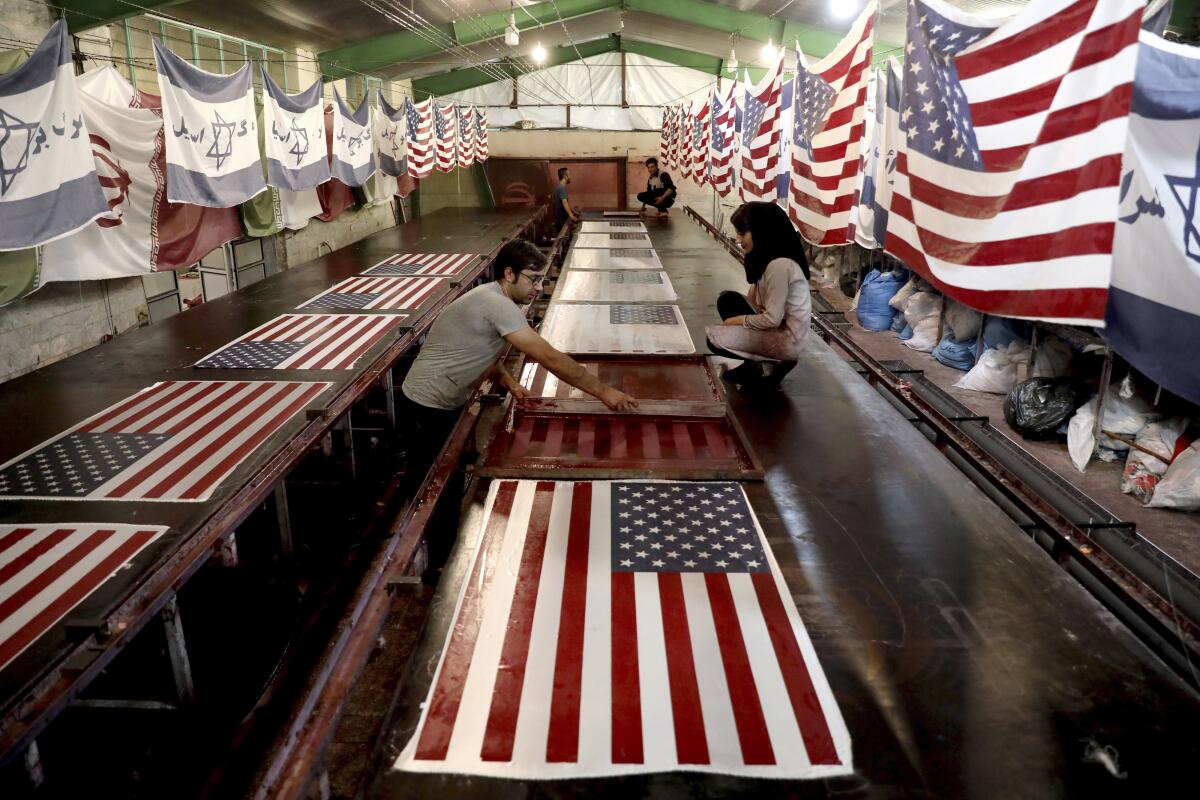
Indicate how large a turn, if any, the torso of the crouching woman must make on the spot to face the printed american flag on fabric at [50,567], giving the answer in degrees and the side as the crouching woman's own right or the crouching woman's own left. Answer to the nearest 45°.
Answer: approximately 45° to the crouching woman's own left

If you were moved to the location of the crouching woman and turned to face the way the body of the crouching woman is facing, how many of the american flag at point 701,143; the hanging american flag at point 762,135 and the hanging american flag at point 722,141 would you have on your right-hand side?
3

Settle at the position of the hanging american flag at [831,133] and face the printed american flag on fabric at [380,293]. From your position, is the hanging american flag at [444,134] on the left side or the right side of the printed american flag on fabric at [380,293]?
right

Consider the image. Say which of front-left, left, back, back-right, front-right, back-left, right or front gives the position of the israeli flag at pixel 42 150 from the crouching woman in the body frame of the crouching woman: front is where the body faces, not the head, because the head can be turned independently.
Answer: front

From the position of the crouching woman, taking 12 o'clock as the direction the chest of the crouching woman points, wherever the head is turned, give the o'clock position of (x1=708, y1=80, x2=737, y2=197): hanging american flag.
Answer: The hanging american flag is roughly at 3 o'clock from the crouching woman.

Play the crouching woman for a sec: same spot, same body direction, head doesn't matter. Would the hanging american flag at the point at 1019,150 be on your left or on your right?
on your left

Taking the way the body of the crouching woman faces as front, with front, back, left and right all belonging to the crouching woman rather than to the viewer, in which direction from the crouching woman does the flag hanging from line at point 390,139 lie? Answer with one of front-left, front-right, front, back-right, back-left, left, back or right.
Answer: front-right

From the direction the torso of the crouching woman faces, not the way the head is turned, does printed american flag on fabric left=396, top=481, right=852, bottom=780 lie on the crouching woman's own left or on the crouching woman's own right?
on the crouching woman's own left

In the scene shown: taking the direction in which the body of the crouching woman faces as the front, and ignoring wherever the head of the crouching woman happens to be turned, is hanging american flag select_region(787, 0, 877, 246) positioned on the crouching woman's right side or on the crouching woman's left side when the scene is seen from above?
on the crouching woman's right side

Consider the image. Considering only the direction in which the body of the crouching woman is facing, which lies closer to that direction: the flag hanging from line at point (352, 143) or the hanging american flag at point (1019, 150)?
the flag hanging from line

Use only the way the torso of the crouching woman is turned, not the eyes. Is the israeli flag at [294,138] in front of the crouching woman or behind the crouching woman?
in front

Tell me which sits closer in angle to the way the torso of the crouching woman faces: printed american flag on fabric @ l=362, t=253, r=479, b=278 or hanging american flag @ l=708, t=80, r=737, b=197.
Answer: the printed american flag on fabric

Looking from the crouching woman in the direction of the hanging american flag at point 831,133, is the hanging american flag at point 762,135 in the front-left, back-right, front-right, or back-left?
front-left

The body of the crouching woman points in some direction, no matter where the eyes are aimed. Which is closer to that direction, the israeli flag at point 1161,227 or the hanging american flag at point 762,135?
the hanging american flag

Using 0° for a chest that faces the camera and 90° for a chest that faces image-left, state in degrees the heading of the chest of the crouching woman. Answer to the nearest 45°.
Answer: approximately 90°

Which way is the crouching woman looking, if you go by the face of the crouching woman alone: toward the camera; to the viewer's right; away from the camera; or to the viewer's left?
to the viewer's left

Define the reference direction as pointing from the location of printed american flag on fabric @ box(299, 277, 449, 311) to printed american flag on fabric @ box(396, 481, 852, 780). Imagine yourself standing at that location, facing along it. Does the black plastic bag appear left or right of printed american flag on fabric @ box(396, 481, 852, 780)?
left

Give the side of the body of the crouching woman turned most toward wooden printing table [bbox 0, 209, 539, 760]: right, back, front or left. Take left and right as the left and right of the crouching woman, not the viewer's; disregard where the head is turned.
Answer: front
